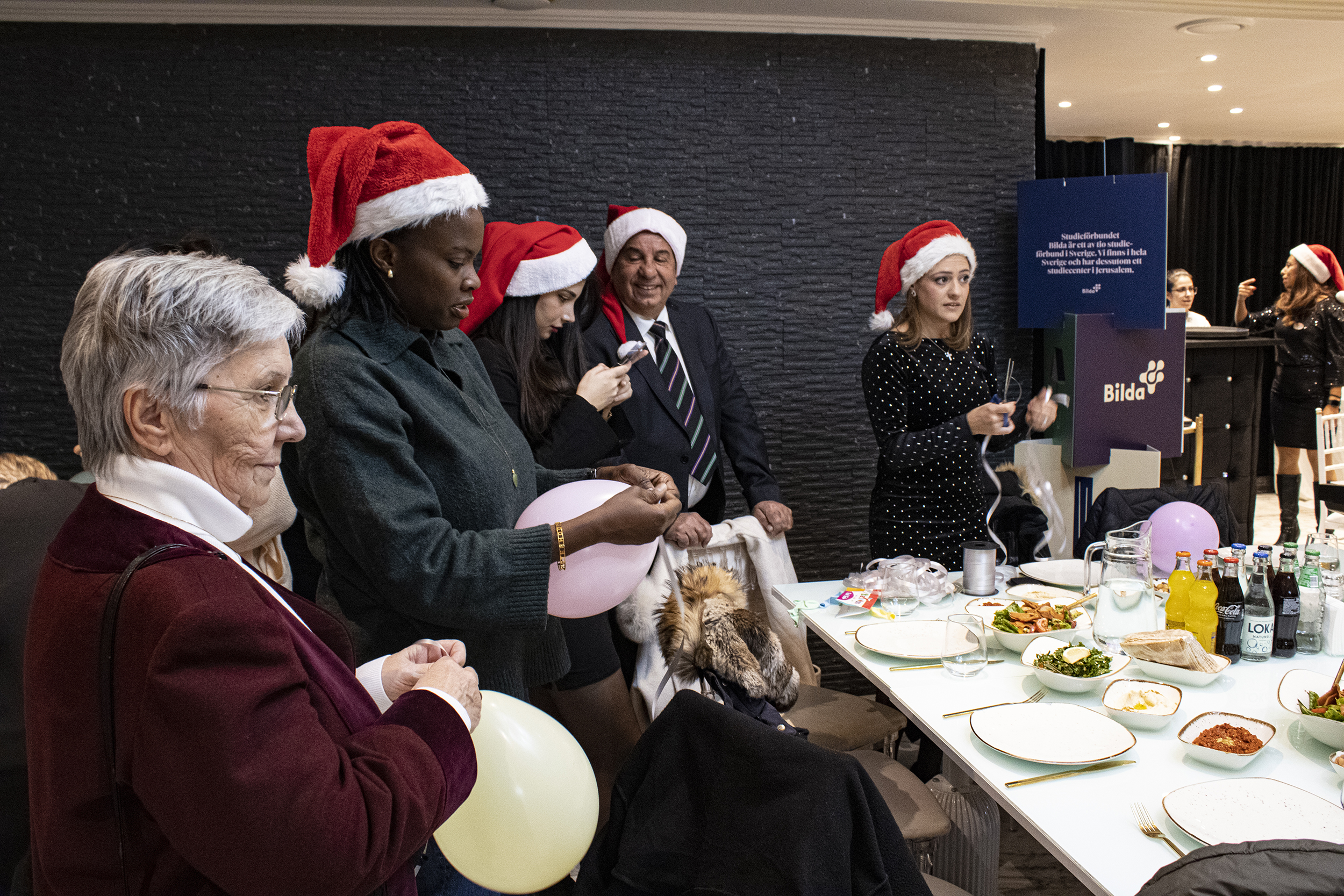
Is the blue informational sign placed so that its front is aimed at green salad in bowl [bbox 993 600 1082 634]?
yes

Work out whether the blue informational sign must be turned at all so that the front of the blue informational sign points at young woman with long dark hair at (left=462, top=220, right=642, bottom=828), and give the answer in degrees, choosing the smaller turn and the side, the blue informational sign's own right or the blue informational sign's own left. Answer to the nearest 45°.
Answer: approximately 45° to the blue informational sign's own right

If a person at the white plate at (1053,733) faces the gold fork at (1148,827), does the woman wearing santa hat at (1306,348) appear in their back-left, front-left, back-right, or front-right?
back-left

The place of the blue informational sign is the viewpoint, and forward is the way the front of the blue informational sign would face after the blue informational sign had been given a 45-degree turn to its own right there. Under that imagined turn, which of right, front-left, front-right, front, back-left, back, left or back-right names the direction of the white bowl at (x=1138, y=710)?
front-left

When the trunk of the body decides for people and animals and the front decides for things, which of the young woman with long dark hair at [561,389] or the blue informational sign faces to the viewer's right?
the young woman with long dark hair

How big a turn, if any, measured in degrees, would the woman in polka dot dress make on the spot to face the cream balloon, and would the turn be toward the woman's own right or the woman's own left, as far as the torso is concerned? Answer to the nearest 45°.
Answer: approximately 45° to the woman's own right

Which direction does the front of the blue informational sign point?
toward the camera

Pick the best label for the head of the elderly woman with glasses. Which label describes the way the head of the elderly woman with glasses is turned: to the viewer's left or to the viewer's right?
to the viewer's right

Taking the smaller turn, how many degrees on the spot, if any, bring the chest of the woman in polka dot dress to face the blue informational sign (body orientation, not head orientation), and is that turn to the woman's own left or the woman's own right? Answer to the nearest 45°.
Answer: approximately 90° to the woman's own left

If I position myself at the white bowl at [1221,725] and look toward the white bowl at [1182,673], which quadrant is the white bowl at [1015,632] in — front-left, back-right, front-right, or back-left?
front-left

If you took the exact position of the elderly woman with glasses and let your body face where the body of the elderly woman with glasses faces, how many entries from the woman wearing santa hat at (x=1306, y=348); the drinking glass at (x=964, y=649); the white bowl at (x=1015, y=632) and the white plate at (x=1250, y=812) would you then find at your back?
0

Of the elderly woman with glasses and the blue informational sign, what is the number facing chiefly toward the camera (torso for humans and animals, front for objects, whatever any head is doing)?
1

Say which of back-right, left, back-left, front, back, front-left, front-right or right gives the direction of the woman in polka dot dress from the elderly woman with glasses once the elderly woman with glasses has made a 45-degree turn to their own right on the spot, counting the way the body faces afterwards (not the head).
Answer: left

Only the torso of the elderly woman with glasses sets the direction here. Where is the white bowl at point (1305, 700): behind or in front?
in front

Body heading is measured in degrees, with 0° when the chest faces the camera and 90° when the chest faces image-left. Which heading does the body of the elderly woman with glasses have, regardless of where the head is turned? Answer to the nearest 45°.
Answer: approximately 270°

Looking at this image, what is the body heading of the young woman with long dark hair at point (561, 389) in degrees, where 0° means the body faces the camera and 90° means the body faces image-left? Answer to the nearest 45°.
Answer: approximately 270°
